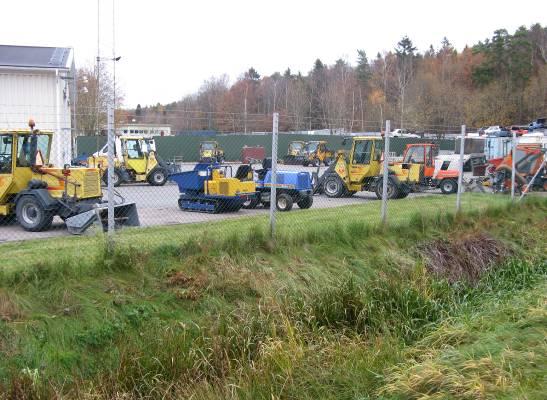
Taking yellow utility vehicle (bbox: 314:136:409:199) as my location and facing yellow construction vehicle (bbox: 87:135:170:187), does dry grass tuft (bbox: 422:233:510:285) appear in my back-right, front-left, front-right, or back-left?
back-left

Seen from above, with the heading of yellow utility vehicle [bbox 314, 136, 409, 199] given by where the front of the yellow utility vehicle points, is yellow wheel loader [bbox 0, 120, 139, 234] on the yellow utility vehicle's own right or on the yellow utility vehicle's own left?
on the yellow utility vehicle's own left

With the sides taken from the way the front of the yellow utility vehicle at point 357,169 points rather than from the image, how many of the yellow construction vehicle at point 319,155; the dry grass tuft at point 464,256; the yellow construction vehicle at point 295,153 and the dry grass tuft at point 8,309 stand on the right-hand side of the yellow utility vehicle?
2

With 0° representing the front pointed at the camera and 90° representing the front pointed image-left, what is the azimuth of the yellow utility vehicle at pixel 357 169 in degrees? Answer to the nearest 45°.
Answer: approximately 90°

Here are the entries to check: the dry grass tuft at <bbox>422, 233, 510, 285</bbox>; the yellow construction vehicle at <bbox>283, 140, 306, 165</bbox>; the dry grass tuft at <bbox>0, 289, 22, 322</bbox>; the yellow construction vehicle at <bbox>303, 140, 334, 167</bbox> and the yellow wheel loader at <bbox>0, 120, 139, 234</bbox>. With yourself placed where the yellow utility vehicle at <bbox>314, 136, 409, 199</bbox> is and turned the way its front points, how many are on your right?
2

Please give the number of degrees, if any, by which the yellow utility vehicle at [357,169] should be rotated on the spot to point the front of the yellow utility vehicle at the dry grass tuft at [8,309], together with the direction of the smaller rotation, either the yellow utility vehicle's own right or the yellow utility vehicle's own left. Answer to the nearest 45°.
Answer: approximately 90° to the yellow utility vehicle's own left
